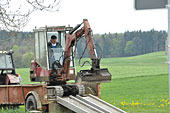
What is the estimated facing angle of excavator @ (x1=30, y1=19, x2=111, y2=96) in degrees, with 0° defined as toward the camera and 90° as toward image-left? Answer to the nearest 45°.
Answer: approximately 315°
